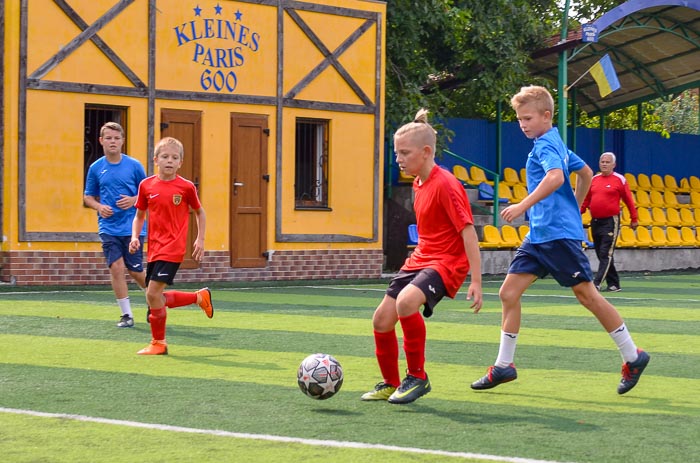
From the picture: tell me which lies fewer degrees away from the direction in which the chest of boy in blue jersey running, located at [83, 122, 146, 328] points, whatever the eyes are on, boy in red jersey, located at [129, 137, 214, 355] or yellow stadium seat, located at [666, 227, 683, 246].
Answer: the boy in red jersey

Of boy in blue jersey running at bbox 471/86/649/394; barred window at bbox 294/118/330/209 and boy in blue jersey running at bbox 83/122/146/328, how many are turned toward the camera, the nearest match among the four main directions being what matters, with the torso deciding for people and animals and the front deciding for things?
2

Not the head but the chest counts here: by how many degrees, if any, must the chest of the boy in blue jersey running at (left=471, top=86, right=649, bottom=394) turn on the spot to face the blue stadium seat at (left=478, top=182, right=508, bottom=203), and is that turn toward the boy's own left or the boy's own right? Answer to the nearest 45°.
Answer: approximately 90° to the boy's own right

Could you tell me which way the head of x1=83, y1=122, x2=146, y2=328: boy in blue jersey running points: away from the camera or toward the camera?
toward the camera

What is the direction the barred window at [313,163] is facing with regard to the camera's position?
facing the viewer

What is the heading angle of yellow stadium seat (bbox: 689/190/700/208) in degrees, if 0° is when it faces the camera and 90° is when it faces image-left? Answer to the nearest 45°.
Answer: approximately 45°

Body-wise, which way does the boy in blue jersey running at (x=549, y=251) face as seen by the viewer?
to the viewer's left

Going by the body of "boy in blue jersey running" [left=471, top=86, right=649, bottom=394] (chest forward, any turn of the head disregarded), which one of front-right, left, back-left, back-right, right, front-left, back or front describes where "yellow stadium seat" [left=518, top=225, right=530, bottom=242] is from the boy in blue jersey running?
right

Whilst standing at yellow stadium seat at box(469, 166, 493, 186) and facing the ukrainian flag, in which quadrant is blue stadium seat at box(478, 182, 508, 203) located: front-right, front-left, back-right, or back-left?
front-right
